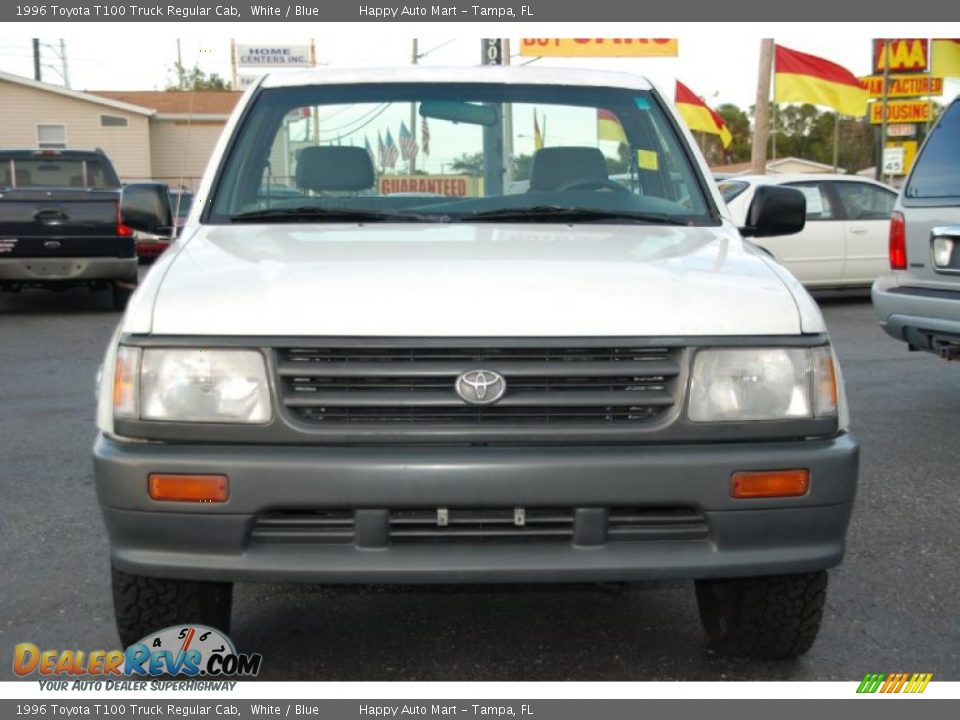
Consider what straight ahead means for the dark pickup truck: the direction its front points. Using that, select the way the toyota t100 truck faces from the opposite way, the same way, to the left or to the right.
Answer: the opposite way

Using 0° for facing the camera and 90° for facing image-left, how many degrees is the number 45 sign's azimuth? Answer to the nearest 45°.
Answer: approximately 0°

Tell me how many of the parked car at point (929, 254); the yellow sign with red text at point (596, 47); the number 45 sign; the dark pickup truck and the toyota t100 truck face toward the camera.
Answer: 3

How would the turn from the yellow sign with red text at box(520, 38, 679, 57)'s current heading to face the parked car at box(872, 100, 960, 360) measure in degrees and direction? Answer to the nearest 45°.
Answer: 0° — it already faces it

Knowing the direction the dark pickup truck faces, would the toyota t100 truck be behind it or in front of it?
behind

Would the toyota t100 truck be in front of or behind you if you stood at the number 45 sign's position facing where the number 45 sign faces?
in front

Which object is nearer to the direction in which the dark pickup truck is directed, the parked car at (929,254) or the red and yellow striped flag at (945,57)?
the red and yellow striped flag

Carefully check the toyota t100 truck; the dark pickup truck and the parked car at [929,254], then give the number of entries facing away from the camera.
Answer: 2

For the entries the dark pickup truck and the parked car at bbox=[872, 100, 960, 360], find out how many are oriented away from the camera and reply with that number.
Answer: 2

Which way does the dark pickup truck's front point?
away from the camera

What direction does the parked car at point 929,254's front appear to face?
away from the camera
